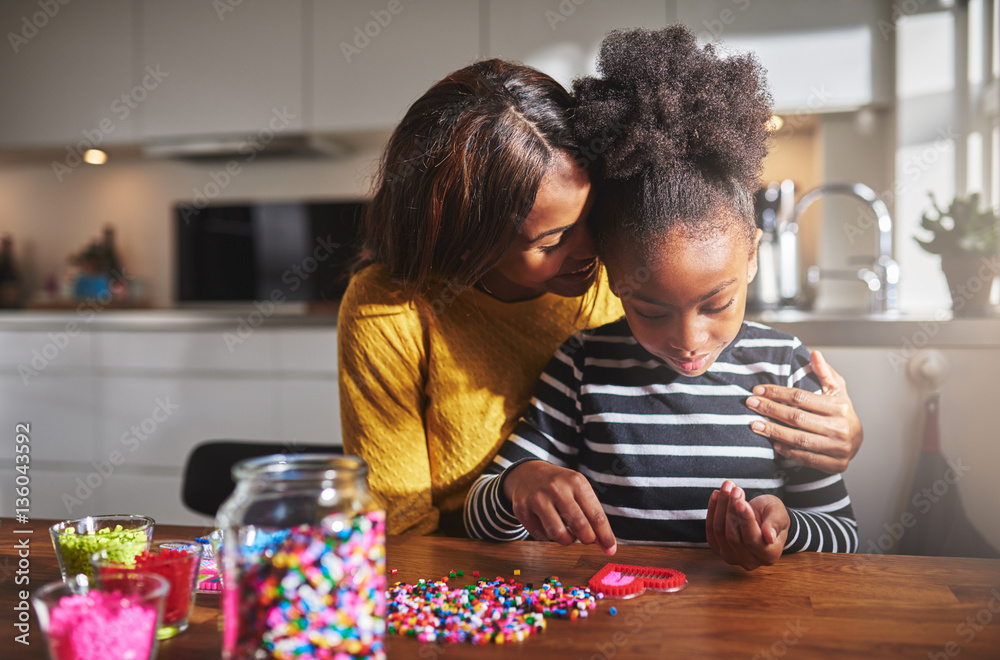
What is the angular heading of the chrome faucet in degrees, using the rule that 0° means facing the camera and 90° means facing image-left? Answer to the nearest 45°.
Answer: approximately 90°

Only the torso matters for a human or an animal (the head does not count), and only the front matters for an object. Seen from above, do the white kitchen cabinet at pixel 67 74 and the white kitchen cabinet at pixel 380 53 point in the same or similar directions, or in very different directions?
same or similar directions

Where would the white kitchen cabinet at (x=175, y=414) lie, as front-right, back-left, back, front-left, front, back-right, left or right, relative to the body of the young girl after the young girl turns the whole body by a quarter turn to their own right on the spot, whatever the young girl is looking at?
front-right

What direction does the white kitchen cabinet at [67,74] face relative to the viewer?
toward the camera

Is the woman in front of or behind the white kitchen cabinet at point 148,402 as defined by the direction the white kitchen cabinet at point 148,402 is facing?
in front

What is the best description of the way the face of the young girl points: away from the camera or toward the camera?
toward the camera

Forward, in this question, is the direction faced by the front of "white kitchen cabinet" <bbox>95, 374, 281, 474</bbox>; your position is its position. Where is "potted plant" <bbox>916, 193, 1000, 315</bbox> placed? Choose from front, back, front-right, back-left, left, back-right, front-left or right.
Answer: front-left

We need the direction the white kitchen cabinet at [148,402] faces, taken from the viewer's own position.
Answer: facing the viewer

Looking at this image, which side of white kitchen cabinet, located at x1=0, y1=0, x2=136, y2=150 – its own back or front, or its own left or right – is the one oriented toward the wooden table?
front

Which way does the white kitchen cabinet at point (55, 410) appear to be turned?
toward the camera

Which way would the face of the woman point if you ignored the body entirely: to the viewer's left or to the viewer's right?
to the viewer's right

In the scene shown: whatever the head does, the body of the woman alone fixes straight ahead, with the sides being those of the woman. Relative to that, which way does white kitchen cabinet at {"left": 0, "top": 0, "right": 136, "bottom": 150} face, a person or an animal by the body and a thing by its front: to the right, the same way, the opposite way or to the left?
the same way

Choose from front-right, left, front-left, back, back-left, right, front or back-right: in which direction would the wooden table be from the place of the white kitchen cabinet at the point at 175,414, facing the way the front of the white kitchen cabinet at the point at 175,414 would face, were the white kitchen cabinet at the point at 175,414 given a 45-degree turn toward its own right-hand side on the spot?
front-left

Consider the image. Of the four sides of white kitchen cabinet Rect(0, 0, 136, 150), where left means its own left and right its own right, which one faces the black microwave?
left
